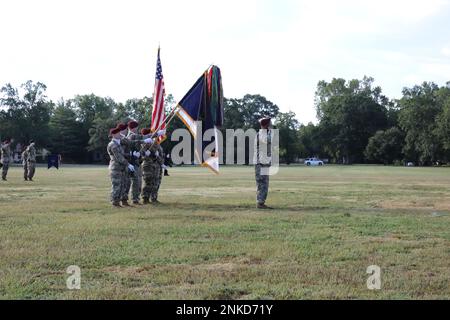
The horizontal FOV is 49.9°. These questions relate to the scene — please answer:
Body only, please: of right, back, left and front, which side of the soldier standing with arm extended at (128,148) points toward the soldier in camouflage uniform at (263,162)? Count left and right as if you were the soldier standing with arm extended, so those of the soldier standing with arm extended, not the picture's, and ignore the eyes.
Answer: front

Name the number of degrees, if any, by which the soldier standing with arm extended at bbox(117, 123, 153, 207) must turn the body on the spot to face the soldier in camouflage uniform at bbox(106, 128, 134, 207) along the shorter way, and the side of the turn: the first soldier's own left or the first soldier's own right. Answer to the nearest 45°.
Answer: approximately 135° to the first soldier's own right

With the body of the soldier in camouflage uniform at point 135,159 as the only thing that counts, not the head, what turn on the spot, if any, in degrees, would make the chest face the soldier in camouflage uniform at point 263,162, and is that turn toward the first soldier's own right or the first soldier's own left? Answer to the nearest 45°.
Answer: approximately 45° to the first soldier's own right

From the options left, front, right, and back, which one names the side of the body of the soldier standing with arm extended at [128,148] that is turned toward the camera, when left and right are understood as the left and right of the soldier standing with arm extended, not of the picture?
right

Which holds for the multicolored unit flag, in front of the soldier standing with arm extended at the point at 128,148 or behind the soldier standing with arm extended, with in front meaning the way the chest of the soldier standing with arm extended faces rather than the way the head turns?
in front

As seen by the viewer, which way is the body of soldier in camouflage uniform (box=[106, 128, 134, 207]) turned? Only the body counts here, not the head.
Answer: to the viewer's right

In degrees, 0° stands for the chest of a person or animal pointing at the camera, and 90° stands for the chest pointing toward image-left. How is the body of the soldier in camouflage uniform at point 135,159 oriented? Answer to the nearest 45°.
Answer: approximately 270°

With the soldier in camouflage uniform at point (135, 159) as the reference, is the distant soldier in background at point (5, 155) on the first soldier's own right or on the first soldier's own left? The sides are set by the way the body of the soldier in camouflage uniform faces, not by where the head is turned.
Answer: on the first soldier's own left
